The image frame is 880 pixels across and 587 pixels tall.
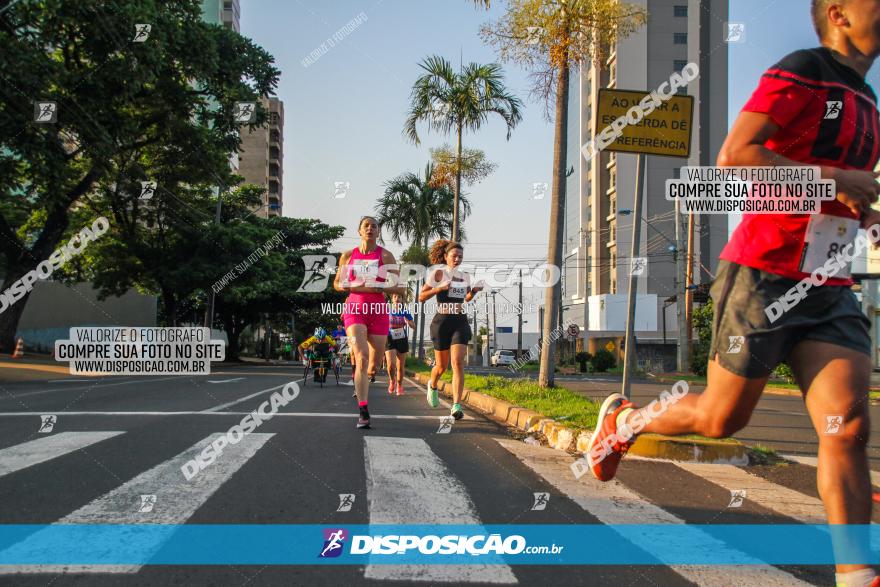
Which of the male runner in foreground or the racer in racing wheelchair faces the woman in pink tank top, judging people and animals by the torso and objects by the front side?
the racer in racing wheelchair

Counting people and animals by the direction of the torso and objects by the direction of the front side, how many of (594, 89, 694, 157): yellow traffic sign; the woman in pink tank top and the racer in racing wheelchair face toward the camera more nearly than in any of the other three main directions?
3

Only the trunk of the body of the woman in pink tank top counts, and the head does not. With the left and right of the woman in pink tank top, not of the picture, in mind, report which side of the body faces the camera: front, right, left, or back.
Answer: front

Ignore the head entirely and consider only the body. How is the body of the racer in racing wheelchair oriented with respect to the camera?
toward the camera

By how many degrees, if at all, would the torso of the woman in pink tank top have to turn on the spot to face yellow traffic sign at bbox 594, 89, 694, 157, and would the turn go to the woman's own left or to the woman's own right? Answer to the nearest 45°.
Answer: approximately 90° to the woman's own left

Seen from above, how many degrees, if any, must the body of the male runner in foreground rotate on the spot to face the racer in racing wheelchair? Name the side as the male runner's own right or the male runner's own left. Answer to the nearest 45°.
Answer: approximately 180°

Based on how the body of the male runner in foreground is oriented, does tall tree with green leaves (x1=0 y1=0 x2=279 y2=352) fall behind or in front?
behind

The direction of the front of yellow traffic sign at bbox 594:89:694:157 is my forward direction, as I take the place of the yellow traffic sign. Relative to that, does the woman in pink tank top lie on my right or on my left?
on my right

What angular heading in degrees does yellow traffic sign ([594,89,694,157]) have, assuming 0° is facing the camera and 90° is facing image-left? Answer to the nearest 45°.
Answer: approximately 0°

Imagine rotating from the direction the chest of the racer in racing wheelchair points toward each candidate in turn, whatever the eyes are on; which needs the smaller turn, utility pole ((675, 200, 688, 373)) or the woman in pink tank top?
the woman in pink tank top

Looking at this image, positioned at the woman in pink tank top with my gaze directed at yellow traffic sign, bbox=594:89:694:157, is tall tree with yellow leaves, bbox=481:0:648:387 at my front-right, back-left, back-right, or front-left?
front-left

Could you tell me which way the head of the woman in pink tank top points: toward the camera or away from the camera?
toward the camera

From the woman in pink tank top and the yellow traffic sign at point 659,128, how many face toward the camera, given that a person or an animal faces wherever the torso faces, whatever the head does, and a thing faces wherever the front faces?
2
